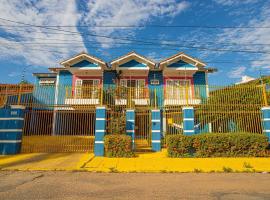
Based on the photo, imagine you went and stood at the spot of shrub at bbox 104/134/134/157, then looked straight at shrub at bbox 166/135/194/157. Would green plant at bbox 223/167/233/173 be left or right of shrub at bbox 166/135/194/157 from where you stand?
right

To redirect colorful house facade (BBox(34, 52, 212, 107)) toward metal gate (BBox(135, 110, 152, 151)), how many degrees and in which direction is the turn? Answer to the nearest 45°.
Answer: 0° — it already faces it

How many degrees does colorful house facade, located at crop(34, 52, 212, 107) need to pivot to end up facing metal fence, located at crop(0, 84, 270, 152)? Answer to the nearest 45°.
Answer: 0° — it already faces it

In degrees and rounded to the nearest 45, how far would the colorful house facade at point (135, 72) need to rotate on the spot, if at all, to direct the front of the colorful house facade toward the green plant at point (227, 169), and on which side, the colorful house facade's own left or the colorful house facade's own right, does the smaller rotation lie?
0° — it already faces it

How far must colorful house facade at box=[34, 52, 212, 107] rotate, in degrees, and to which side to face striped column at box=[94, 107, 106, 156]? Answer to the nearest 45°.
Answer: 0° — it already faces it

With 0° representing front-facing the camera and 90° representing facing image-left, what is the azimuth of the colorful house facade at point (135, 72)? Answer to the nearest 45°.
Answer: approximately 0°
